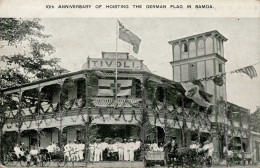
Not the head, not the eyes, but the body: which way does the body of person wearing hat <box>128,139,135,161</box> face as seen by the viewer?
toward the camera

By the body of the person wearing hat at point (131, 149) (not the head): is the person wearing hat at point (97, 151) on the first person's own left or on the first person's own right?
on the first person's own right

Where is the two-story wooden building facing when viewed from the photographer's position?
facing the viewer

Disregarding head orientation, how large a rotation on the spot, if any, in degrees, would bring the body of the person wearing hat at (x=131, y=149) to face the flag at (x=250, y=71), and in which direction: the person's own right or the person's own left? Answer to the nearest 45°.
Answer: approximately 90° to the person's own left

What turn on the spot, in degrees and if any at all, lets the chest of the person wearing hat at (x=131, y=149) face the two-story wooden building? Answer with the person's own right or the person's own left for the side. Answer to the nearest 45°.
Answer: approximately 180°

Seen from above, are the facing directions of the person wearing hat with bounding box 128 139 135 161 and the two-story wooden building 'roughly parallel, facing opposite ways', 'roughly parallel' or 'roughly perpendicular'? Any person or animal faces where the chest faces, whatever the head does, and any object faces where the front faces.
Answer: roughly parallel

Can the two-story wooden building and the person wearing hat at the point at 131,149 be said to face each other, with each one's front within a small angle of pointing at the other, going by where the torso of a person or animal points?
no

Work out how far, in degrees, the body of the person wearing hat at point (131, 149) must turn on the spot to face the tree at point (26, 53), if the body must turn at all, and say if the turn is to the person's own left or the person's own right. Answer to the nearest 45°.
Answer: approximately 90° to the person's own right

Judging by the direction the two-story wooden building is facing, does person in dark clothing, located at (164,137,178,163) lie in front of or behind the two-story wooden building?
in front

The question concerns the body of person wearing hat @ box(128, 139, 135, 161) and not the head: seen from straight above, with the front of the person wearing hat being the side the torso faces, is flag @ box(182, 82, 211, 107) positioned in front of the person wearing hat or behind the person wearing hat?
behind

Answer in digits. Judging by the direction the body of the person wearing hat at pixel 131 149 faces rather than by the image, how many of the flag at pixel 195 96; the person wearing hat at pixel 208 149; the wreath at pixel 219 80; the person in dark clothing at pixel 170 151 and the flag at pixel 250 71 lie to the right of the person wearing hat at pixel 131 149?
0

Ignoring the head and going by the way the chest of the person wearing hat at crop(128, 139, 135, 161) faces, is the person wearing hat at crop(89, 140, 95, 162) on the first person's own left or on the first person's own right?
on the first person's own right

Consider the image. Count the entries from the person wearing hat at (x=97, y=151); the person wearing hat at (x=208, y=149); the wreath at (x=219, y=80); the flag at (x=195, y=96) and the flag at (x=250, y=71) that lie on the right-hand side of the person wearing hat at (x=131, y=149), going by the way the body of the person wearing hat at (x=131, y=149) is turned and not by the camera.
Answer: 1

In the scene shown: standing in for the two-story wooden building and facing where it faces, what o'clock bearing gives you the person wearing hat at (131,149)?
The person wearing hat is roughly at 12 o'clock from the two-story wooden building.
